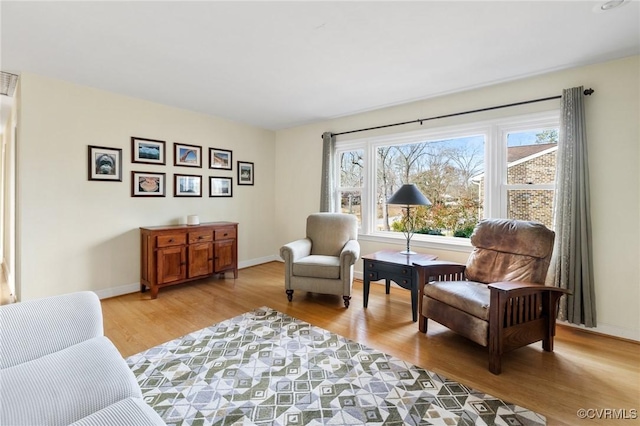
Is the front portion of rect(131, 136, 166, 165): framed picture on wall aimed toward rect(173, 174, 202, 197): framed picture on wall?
no

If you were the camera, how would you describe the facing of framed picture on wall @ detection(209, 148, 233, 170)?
facing the viewer and to the right of the viewer

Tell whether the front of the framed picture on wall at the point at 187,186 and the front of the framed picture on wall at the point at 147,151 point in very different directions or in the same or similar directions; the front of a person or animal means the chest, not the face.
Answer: same or similar directions

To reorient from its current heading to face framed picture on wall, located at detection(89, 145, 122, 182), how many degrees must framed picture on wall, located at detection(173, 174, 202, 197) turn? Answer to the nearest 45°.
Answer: approximately 90° to its right

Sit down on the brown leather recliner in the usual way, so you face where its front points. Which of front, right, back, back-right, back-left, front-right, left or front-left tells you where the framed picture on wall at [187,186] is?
front-right

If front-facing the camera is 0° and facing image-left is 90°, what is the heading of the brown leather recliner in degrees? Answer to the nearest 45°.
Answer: approximately 45°

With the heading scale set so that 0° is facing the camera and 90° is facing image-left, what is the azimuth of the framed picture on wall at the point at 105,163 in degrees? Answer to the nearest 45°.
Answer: approximately 315°

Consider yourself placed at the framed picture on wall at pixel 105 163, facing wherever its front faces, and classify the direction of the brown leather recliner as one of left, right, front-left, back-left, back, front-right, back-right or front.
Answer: front

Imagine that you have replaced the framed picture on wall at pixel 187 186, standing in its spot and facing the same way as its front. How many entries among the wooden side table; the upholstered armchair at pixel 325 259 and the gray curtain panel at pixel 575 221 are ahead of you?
3

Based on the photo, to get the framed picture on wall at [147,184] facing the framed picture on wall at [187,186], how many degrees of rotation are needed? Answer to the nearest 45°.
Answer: approximately 45° to its left

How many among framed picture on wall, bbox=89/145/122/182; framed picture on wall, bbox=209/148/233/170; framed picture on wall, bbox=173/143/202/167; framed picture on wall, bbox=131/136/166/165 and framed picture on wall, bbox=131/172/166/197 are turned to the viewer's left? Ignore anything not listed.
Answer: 0

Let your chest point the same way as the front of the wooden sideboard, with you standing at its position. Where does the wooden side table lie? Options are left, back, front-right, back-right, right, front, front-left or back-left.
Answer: front

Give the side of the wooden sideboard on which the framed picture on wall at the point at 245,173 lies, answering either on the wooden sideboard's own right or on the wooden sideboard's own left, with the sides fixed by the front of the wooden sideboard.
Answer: on the wooden sideboard's own left

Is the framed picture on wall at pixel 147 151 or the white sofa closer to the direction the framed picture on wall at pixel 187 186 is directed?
the white sofa

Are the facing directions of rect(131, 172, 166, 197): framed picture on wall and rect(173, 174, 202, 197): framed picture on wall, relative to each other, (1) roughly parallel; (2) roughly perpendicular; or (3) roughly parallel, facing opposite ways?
roughly parallel

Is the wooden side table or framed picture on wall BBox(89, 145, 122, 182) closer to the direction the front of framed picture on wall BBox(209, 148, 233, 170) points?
the wooden side table

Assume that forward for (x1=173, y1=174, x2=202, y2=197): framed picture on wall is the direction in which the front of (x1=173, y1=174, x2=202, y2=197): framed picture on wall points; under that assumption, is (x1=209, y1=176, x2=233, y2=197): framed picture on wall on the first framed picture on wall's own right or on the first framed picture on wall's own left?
on the first framed picture on wall's own left

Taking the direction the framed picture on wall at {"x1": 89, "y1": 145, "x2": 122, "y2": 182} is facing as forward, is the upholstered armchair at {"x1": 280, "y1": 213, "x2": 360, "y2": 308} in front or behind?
in front

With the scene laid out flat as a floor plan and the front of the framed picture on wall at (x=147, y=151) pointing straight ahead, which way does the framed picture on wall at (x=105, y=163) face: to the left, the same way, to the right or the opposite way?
the same way

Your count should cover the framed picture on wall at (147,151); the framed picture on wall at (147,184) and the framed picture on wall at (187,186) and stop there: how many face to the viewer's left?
0

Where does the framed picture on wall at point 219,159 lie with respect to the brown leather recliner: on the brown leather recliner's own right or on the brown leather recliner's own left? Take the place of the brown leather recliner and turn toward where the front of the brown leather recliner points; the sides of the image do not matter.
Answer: on the brown leather recliner's own right
